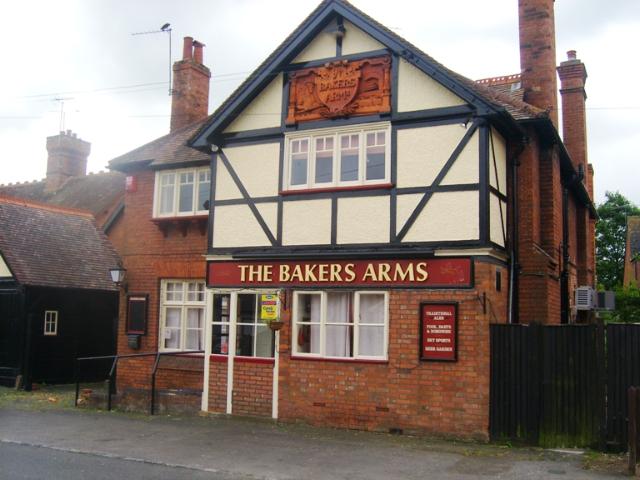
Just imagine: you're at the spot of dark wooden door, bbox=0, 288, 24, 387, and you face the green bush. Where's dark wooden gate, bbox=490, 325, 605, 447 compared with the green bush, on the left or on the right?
right

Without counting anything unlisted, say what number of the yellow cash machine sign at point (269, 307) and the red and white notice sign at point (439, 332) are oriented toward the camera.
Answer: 2

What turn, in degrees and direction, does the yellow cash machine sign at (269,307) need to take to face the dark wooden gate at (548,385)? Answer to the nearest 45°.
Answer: approximately 45° to its left

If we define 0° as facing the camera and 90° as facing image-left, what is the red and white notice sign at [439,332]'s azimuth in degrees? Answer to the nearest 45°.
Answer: approximately 0°

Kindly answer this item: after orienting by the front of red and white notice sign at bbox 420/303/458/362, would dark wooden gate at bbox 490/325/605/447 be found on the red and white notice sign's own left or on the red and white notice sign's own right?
on the red and white notice sign's own left

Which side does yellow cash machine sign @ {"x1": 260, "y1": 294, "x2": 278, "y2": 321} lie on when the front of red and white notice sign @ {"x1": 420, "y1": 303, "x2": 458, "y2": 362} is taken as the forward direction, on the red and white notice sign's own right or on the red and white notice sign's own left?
on the red and white notice sign's own right

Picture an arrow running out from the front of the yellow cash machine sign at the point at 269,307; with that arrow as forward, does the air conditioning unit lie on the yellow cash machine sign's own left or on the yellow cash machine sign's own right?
on the yellow cash machine sign's own left

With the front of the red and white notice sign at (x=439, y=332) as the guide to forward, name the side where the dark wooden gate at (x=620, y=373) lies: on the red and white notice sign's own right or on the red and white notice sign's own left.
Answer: on the red and white notice sign's own left

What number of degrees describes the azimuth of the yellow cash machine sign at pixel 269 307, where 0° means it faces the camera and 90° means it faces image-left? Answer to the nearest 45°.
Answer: approximately 0°

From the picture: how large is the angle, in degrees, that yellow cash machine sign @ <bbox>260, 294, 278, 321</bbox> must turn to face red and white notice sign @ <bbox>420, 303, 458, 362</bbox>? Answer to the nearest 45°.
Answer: approximately 45° to its left

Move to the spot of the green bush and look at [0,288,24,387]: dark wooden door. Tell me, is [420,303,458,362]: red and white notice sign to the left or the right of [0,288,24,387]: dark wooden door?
left

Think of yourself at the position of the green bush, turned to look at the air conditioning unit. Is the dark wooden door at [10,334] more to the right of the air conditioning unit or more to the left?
right
